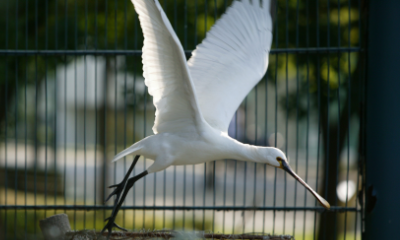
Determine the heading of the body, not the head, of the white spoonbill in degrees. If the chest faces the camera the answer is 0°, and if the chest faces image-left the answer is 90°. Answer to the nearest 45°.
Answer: approximately 270°

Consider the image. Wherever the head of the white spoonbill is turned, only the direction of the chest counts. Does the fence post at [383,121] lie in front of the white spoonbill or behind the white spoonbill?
in front
